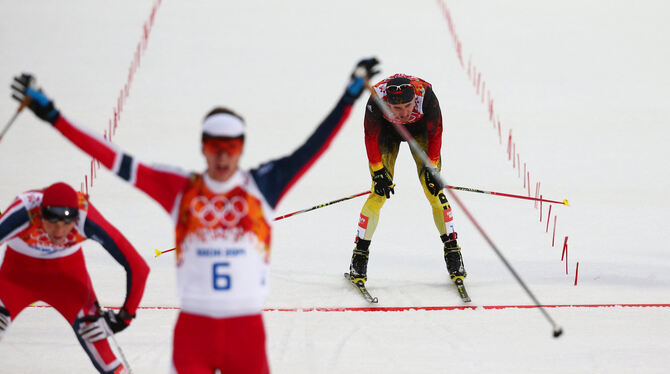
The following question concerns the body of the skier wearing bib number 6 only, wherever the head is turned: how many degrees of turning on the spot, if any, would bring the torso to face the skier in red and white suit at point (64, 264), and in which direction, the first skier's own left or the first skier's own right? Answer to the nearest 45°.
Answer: approximately 135° to the first skier's own right

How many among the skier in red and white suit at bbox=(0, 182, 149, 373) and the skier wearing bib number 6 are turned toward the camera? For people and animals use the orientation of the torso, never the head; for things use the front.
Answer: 2

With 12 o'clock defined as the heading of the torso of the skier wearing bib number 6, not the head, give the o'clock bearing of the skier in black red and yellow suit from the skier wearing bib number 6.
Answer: The skier in black red and yellow suit is roughly at 7 o'clock from the skier wearing bib number 6.

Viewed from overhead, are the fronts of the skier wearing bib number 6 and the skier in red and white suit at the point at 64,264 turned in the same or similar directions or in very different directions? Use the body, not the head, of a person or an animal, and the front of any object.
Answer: same or similar directions

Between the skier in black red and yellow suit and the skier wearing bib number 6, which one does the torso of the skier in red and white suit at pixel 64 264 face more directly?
the skier wearing bib number 6

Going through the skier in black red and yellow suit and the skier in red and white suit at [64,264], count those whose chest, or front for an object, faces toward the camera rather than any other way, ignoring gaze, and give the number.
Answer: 2

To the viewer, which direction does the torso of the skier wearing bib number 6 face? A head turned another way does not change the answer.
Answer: toward the camera

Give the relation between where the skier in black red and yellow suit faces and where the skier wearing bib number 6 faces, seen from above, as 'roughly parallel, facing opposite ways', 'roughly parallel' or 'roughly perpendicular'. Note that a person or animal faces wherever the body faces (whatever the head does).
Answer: roughly parallel

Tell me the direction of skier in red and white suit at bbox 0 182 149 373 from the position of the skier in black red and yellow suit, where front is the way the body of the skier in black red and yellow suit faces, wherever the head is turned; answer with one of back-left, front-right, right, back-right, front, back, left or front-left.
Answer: front-right

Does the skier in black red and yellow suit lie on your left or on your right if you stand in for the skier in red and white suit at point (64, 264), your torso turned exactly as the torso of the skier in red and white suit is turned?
on your left

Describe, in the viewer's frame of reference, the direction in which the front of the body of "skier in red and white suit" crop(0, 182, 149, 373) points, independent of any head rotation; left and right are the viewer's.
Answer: facing the viewer

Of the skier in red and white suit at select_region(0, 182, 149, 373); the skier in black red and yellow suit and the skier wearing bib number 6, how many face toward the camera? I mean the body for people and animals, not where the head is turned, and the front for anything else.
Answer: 3

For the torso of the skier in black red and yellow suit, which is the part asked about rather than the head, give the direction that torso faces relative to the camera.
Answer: toward the camera

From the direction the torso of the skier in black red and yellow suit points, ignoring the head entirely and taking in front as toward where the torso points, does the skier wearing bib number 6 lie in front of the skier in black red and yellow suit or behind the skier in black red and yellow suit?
in front
